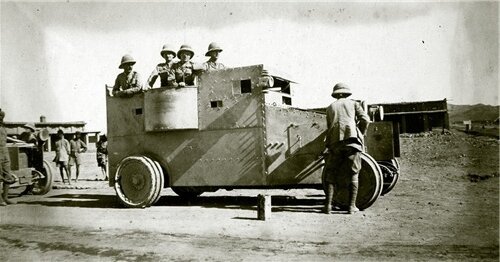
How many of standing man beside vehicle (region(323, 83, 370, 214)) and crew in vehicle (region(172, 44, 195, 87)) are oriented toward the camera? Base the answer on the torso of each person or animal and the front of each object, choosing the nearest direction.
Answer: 1

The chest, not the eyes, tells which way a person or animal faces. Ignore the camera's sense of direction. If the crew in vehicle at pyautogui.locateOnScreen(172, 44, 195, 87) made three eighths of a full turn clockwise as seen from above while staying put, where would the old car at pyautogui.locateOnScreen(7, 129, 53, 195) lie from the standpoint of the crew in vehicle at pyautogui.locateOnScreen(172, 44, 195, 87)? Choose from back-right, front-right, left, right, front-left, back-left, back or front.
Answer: front

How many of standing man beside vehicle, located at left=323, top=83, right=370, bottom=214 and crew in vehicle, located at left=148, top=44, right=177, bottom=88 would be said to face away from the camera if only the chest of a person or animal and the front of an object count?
1

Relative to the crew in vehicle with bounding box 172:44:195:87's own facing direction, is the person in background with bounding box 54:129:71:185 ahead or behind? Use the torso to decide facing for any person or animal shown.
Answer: behind

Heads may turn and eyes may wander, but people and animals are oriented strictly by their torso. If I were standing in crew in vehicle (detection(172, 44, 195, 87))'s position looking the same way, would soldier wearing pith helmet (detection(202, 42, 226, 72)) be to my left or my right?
on my left

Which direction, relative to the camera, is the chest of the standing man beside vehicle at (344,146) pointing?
away from the camera

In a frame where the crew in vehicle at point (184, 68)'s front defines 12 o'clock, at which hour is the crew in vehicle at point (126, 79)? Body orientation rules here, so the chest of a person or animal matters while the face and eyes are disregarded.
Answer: the crew in vehicle at point (126, 79) is roughly at 4 o'clock from the crew in vehicle at point (184, 68).
